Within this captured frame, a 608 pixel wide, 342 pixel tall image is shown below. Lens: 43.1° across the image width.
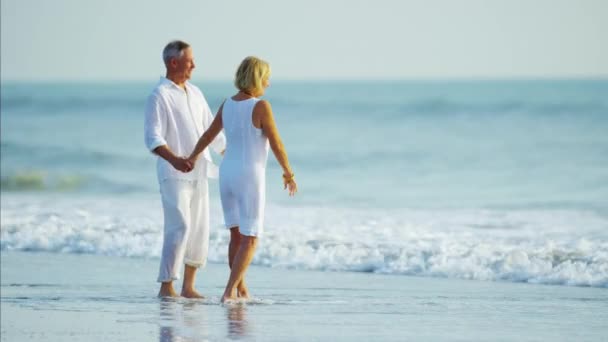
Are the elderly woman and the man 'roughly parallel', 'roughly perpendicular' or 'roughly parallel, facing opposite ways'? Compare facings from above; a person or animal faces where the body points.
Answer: roughly perpendicular

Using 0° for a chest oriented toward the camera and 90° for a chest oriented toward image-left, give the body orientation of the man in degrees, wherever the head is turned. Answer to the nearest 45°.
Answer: approximately 315°

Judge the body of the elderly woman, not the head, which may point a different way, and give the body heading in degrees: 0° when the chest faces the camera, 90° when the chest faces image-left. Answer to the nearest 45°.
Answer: approximately 225°

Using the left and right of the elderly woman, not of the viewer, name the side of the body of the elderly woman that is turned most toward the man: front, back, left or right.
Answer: left

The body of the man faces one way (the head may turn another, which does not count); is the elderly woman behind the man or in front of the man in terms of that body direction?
in front

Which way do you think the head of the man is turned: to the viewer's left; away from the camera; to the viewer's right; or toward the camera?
to the viewer's right

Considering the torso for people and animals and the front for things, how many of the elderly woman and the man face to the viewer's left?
0
